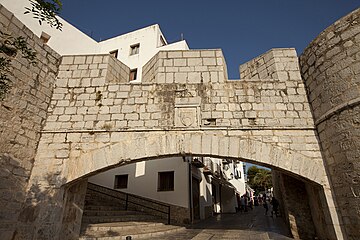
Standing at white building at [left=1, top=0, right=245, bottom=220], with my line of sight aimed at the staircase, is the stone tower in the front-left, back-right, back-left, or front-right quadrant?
front-left

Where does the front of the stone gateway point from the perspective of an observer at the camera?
facing the viewer

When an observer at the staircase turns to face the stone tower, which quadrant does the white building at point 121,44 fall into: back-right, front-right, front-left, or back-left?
back-left

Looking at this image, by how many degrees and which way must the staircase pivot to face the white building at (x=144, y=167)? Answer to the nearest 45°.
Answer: approximately 135° to its left

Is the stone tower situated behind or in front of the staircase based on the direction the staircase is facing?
in front

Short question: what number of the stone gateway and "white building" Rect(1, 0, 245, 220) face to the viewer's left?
0

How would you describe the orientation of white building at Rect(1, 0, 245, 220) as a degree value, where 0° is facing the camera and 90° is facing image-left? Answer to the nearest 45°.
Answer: approximately 315°

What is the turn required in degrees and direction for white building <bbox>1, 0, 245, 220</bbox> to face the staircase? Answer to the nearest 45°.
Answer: approximately 45° to its right

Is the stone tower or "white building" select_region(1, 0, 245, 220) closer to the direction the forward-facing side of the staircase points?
the stone tower

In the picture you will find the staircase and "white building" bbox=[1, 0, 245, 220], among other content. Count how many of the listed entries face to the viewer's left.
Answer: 0

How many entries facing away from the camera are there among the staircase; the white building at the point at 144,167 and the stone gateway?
0

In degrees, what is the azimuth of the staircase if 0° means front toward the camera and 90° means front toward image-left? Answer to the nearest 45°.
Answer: approximately 315°
